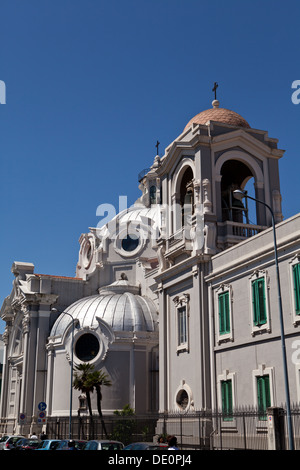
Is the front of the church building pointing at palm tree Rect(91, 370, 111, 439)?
no

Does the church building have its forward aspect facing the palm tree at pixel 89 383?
no

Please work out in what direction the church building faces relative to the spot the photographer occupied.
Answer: facing the viewer and to the left of the viewer
